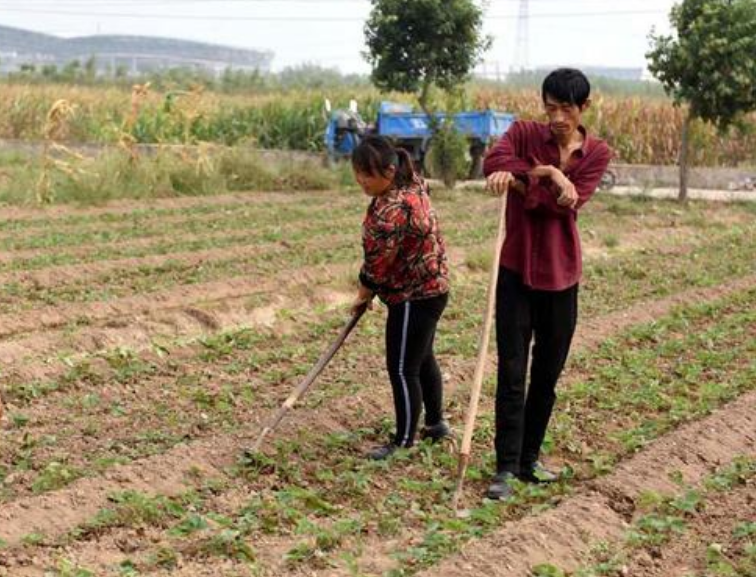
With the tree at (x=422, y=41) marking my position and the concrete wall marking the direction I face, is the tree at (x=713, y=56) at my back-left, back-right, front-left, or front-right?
front-right

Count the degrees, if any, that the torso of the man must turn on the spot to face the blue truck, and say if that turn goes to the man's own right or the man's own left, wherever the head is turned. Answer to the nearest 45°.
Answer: approximately 180°

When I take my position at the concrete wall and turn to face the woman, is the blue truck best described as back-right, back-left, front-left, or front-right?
front-right

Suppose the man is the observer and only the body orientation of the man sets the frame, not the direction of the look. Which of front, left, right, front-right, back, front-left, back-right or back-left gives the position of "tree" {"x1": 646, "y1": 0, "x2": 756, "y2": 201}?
back

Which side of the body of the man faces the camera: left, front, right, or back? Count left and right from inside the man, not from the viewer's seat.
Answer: front

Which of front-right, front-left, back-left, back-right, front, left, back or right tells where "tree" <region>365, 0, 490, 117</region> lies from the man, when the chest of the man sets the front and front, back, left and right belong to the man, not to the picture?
back

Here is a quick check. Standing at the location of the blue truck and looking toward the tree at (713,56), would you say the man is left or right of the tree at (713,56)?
right

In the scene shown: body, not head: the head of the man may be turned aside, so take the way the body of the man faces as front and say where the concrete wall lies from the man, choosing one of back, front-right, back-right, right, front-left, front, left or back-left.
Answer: back

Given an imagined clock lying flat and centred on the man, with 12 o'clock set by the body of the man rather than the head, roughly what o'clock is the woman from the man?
The woman is roughly at 4 o'clock from the man.
